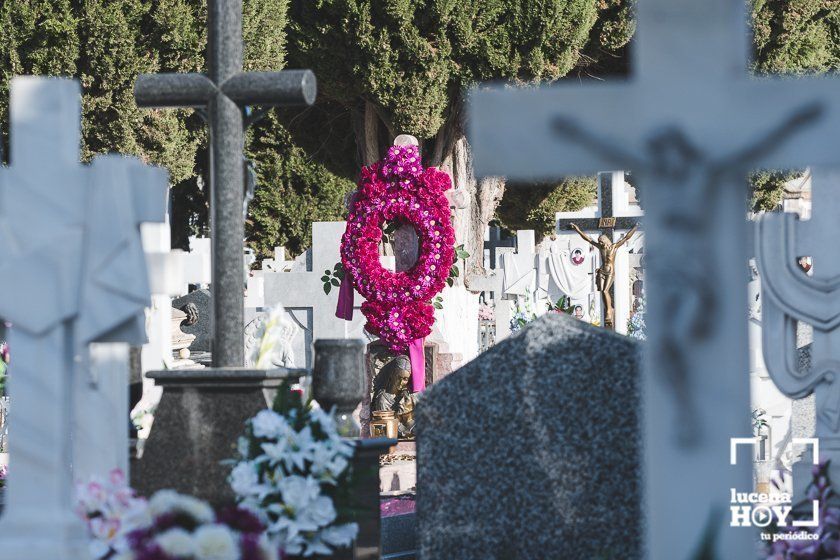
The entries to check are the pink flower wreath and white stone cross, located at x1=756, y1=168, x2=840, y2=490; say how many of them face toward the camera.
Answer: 2

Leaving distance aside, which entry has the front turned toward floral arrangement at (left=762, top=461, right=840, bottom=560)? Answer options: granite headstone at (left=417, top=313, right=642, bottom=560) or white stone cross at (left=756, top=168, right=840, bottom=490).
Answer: the white stone cross

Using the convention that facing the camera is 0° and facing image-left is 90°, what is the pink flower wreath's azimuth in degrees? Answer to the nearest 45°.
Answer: approximately 0°

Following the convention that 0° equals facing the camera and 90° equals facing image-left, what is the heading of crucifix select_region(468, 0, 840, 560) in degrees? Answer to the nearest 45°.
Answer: approximately 0°
